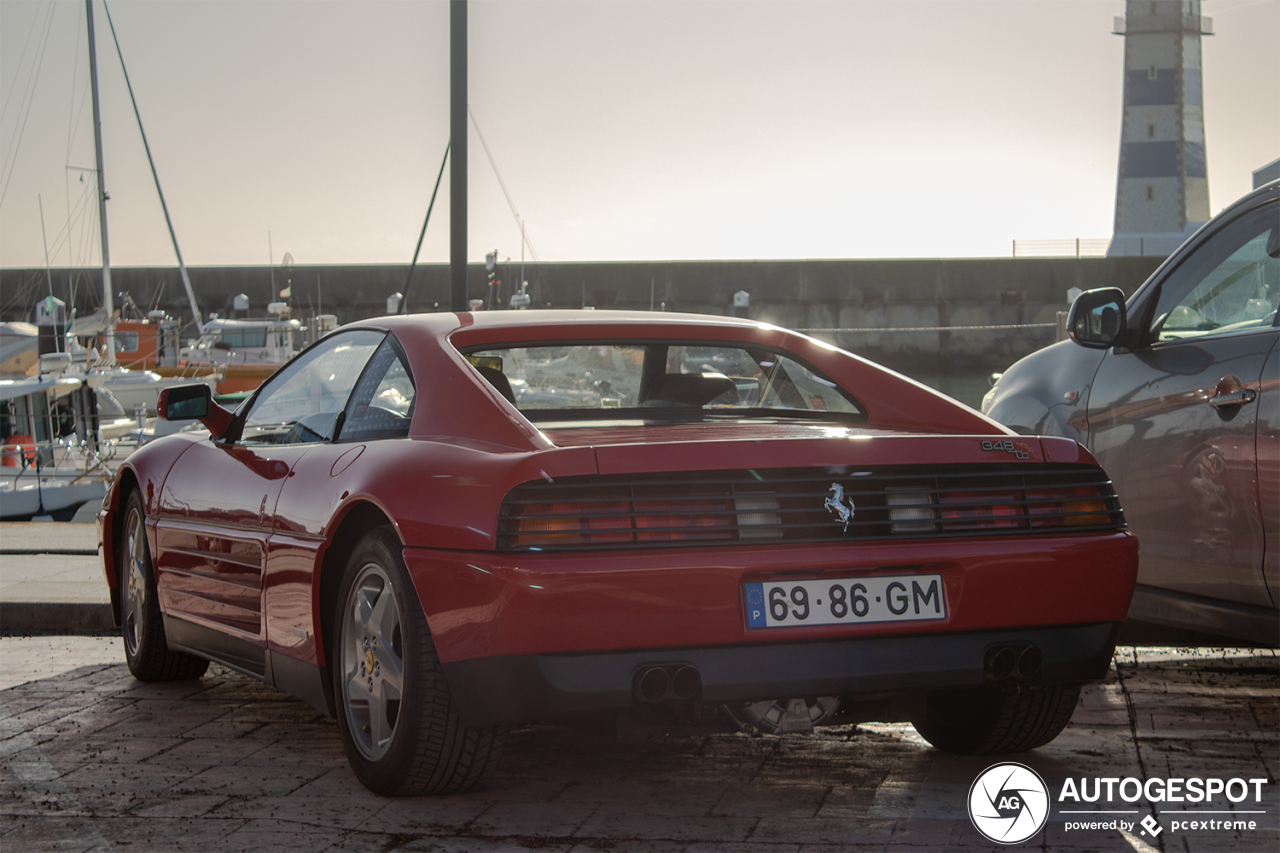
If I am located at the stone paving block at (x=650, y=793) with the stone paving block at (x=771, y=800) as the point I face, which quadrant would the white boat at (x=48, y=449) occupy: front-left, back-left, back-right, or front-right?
back-left

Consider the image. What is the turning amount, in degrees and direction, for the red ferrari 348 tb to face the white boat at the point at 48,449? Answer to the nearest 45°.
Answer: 0° — it already faces it

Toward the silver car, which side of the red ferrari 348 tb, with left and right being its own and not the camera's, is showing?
right

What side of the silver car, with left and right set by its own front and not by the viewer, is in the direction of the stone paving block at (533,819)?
left

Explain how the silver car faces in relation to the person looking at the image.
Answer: facing away from the viewer and to the left of the viewer

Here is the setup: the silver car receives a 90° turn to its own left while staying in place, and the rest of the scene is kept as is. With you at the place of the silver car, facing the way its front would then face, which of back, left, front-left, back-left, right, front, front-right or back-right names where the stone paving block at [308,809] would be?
front

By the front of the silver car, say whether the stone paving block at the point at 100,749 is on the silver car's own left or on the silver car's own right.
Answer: on the silver car's own left

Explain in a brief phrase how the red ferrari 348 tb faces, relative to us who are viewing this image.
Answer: facing away from the viewer and to the left of the viewer

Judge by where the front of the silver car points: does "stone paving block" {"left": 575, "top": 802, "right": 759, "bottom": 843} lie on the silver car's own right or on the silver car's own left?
on the silver car's own left
